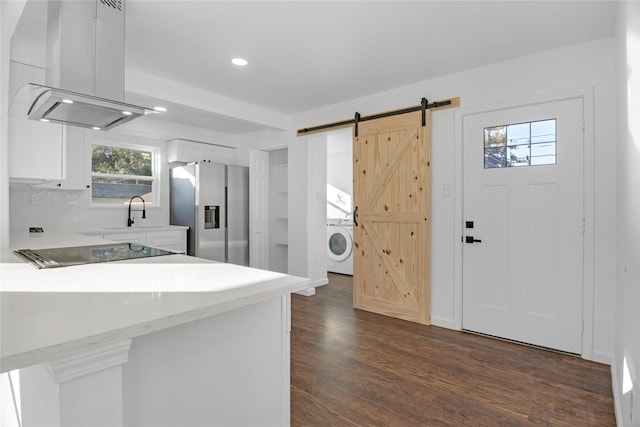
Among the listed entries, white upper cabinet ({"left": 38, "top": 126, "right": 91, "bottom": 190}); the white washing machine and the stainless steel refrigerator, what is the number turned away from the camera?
0

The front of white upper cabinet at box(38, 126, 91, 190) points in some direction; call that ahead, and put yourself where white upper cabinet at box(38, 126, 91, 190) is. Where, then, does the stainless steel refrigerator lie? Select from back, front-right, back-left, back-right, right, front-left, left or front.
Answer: left

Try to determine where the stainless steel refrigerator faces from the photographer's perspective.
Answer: facing the viewer and to the right of the viewer

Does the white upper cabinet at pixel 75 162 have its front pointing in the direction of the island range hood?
yes

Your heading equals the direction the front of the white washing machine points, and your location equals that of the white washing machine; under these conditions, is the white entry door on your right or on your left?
on your left

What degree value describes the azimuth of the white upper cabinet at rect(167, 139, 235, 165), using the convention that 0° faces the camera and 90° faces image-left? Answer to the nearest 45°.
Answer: approximately 315°

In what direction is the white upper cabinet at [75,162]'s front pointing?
toward the camera

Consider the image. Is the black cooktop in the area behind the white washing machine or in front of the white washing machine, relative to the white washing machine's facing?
in front

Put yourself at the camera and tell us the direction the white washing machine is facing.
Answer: facing the viewer and to the left of the viewer

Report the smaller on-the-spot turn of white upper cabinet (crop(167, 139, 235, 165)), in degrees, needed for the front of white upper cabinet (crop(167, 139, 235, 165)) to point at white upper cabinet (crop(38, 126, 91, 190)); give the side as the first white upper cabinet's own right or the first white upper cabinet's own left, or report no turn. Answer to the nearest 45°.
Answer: approximately 90° to the first white upper cabinet's own right

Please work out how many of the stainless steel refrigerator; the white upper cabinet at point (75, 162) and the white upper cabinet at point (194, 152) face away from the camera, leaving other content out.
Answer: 0

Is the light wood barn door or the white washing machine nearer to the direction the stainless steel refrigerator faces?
the light wood barn door
